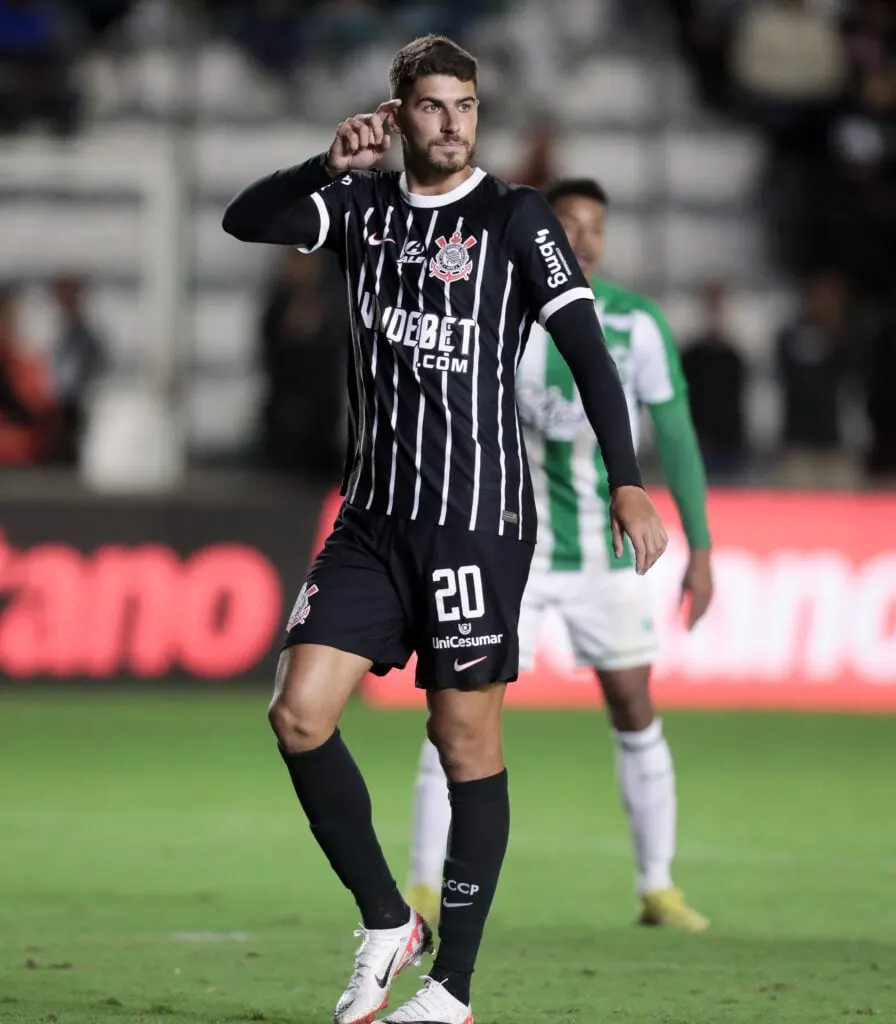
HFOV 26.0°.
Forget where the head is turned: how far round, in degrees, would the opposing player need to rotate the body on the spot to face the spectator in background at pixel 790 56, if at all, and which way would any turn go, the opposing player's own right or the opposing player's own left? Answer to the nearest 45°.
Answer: approximately 180°

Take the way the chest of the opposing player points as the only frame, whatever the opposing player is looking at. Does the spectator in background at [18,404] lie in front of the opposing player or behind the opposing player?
behind

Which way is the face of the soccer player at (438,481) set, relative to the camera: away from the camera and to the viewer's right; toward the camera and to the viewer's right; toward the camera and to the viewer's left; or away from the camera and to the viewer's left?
toward the camera and to the viewer's right

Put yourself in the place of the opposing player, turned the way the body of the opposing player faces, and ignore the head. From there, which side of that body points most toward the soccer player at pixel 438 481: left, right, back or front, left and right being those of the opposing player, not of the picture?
front

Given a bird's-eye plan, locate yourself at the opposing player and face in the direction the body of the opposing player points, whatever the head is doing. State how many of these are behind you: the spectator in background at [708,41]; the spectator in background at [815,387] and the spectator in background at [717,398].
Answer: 3

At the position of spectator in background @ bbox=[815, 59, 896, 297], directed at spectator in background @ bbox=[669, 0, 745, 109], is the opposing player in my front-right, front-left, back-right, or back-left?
back-left

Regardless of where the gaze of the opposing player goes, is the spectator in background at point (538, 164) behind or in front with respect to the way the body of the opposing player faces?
behind

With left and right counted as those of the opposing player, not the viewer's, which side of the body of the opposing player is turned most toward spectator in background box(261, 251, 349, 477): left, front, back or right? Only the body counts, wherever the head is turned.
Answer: back

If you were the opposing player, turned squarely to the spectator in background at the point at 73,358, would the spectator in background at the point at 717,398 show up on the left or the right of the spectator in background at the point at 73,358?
right

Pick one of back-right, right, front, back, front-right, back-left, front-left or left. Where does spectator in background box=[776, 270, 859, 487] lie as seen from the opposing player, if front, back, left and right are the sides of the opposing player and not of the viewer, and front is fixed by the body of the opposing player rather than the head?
back

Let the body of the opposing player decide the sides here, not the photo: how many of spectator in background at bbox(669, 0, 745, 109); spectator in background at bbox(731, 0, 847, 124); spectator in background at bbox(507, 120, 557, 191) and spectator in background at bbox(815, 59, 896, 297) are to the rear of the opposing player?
4

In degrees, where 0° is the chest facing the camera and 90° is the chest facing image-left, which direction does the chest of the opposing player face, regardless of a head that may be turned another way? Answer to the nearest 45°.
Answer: approximately 0°

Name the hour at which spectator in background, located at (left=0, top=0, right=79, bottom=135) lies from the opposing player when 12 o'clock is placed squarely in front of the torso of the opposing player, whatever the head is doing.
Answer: The spectator in background is roughly at 5 o'clock from the opposing player.

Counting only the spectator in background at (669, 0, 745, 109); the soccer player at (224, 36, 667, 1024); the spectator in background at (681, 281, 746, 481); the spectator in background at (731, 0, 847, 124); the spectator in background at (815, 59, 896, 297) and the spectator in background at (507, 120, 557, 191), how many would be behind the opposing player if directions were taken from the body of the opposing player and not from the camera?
5
